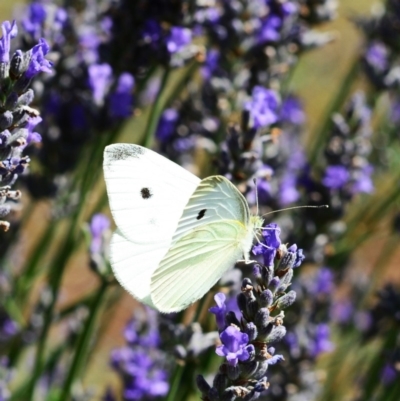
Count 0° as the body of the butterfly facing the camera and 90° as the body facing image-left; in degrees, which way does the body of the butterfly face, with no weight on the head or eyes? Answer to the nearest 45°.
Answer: approximately 270°

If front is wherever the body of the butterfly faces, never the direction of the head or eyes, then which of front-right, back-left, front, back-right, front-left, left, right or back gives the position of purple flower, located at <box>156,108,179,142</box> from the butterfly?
left

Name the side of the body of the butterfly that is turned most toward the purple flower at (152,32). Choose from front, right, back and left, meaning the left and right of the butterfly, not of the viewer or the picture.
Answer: left

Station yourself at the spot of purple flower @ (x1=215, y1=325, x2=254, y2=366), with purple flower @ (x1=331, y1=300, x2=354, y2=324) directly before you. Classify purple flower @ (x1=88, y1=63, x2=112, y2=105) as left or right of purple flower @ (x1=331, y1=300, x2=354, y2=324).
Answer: left

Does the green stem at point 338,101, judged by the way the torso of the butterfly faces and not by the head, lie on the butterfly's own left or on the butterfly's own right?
on the butterfly's own left

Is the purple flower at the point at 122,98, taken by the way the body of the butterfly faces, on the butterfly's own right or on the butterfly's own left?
on the butterfly's own left

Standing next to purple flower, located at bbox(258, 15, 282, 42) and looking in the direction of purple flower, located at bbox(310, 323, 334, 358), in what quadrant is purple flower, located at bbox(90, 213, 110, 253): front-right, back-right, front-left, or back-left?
front-right

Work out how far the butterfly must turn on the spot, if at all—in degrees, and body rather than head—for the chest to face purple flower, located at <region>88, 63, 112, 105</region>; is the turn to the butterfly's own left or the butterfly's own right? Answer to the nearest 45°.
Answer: approximately 90° to the butterfly's own left

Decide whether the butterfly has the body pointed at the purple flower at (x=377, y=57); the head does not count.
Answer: no

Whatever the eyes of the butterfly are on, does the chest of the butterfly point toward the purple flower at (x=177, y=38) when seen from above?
no
